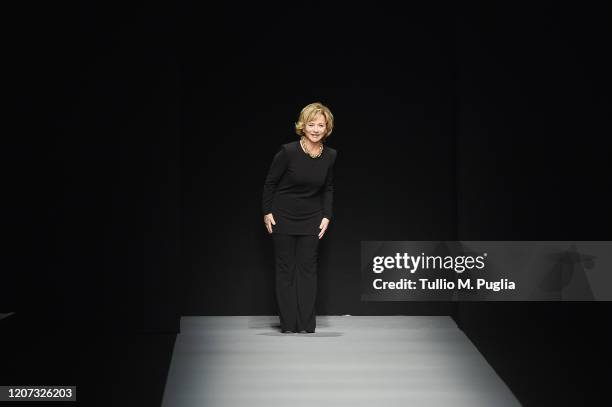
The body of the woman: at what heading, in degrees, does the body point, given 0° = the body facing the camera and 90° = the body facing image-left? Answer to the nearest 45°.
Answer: approximately 0°
